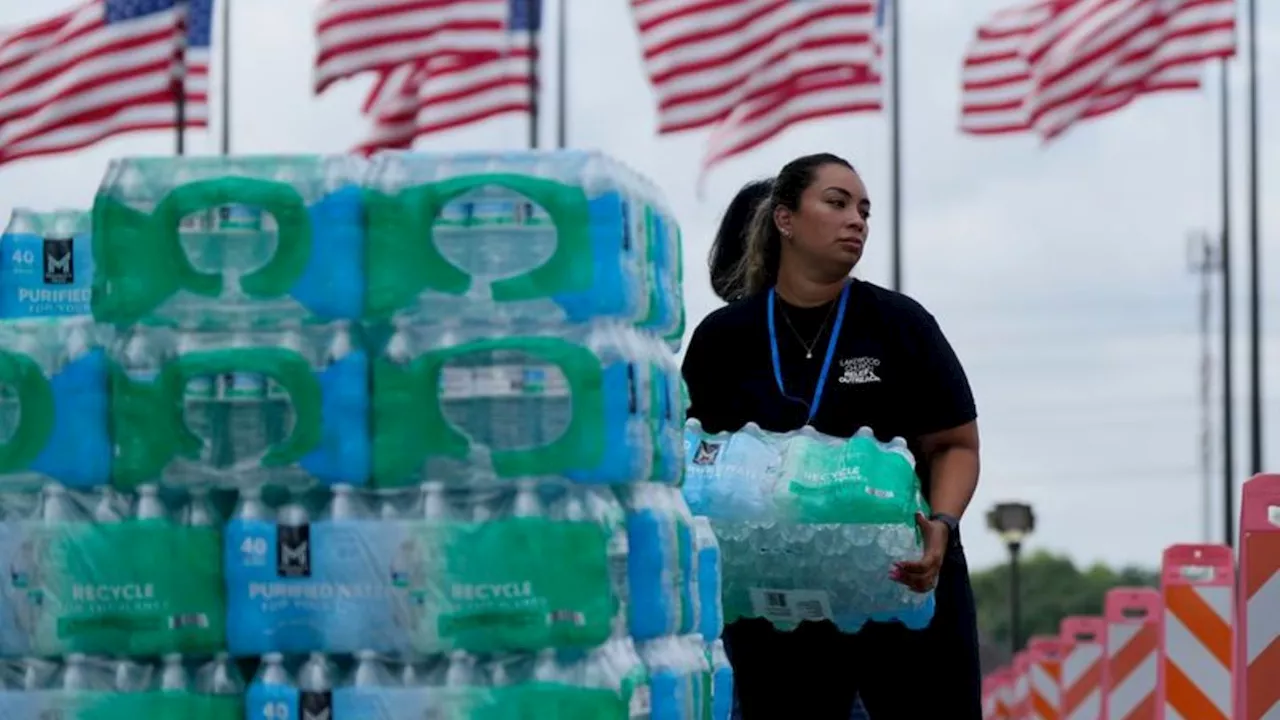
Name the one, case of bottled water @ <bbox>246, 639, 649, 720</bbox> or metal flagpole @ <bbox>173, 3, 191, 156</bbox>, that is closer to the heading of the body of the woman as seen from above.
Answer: the case of bottled water

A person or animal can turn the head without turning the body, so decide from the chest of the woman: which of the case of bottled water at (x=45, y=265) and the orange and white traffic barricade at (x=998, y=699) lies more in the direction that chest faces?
the case of bottled water

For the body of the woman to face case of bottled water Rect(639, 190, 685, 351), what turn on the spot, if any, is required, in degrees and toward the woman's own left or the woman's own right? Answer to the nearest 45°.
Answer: approximately 45° to the woman's own right

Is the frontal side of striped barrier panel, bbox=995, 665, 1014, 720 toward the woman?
yes

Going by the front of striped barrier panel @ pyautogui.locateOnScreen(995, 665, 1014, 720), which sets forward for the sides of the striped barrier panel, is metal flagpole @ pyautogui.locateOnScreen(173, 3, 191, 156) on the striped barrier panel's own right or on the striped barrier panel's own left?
on the striped barrier panel's own right

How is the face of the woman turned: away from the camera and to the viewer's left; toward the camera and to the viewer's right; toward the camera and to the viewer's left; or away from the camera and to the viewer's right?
toward the camera and to the viewer's right

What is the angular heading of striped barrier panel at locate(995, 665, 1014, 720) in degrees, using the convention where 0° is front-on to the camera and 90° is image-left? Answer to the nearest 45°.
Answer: approximately 0°

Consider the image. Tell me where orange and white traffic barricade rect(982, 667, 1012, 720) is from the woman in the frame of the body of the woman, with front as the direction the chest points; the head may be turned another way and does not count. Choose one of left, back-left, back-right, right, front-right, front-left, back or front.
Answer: back

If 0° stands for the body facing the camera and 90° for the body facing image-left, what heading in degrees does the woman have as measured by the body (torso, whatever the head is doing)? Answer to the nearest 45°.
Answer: approximately 0°

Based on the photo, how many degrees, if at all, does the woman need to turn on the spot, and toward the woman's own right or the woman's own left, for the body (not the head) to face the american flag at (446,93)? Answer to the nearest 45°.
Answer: approximately 180°
